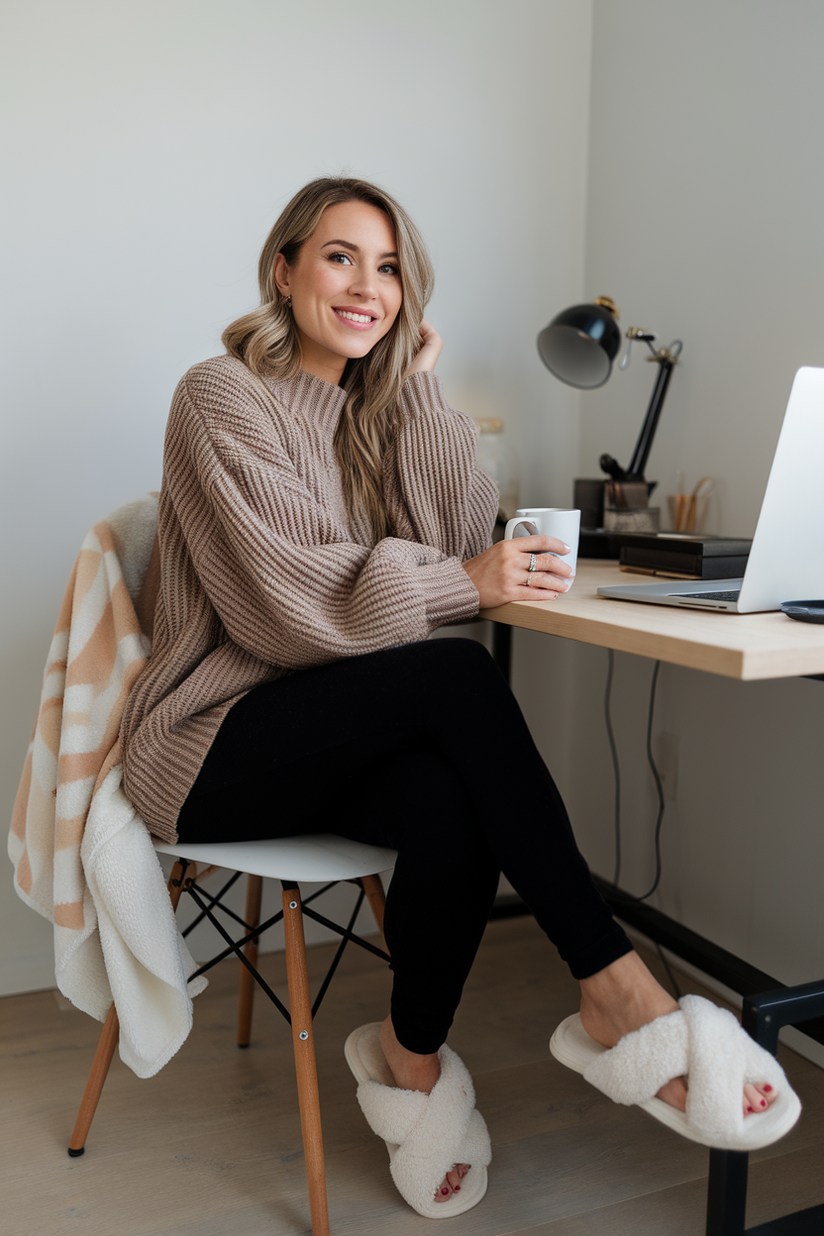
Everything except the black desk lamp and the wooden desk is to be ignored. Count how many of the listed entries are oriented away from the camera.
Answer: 0

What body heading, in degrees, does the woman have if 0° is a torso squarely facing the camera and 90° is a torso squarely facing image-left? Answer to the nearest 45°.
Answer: approximately 315°

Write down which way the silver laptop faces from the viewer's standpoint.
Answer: facing away from the viewer and to the left of the viewer

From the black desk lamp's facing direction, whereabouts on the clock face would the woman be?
The woman is roughly at 11 o'clock from the black desk lamp.

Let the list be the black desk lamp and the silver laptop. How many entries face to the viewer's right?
0

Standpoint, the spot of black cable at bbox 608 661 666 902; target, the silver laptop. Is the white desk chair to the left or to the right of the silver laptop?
right

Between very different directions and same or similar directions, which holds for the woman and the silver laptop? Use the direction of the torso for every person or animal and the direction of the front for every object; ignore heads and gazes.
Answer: very different directions

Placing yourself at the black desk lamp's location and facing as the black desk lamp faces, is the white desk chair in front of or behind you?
in front

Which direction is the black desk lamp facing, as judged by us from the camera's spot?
facing the viewer and to the left of the viewer

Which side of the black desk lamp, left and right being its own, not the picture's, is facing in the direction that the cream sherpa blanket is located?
front
